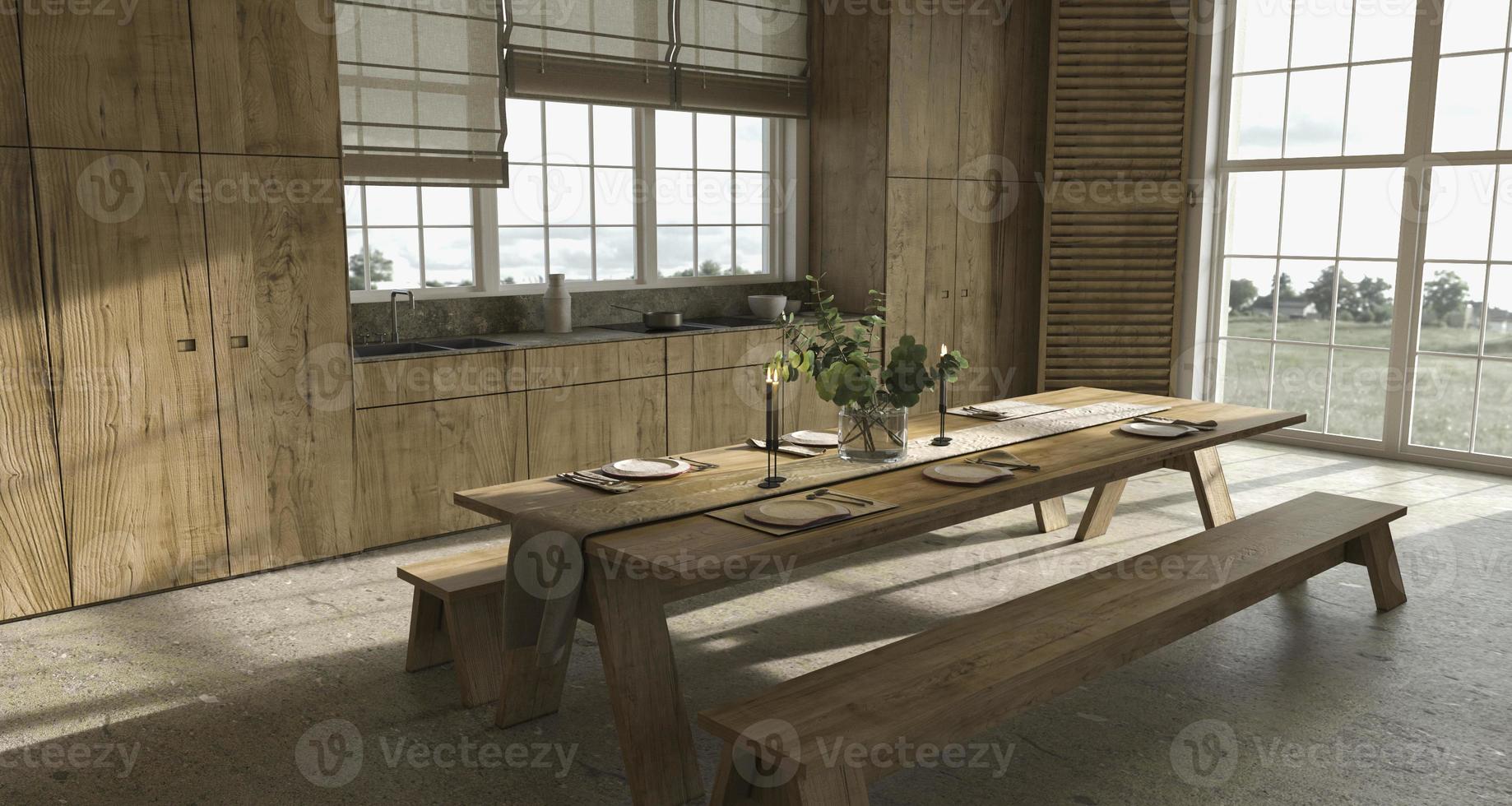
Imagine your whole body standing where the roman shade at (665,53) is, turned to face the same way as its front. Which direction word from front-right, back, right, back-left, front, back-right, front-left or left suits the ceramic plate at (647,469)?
front-right

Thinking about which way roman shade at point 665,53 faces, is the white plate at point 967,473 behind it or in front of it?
in front

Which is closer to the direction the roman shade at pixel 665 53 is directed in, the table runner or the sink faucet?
the table runner

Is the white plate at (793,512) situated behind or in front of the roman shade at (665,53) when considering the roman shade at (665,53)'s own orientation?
in front

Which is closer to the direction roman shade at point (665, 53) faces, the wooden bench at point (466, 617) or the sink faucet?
the wooden bench

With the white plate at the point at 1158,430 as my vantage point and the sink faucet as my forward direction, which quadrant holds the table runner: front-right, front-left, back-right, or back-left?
front-left

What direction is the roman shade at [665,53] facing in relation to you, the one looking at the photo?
facing the viewer and to the right of the viewer

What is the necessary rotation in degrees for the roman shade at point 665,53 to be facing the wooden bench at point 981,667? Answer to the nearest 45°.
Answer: approximately 45° to its right

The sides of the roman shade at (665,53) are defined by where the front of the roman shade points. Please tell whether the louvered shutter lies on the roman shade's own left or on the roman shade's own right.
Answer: on the roman shade's own left

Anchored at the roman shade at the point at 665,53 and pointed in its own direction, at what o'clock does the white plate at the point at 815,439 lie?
The white plate is roughly at 1 o'clock from the roman shade.

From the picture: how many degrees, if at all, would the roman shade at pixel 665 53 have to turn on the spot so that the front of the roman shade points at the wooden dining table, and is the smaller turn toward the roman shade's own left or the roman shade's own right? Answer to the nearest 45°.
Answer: approximately 45° to the roman shade's own right

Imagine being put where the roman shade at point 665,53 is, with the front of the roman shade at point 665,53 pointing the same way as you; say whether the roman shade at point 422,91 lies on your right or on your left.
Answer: on your right
